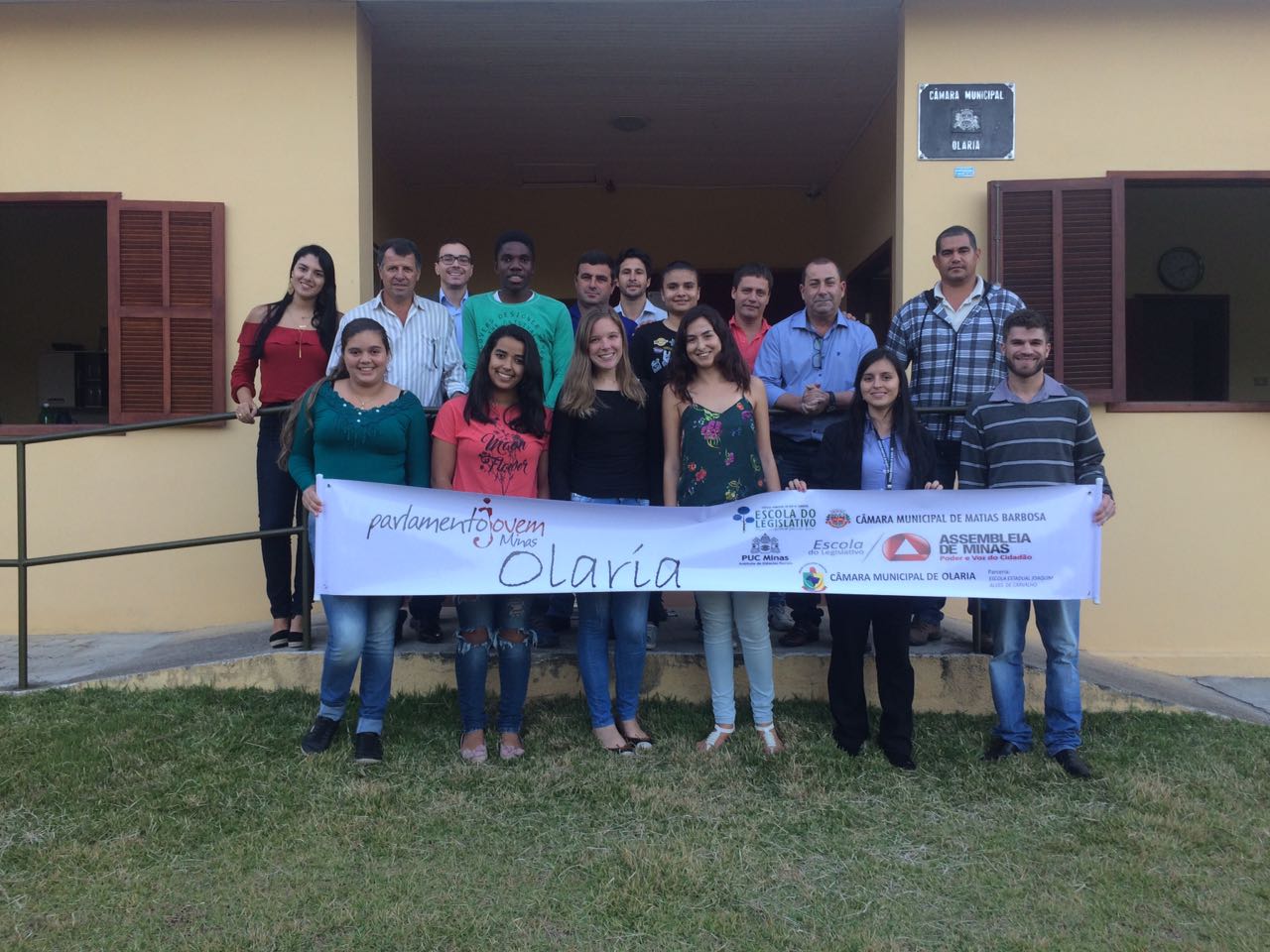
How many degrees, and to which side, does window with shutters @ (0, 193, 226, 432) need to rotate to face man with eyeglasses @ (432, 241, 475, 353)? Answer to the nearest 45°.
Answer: approximately 45° to its left
